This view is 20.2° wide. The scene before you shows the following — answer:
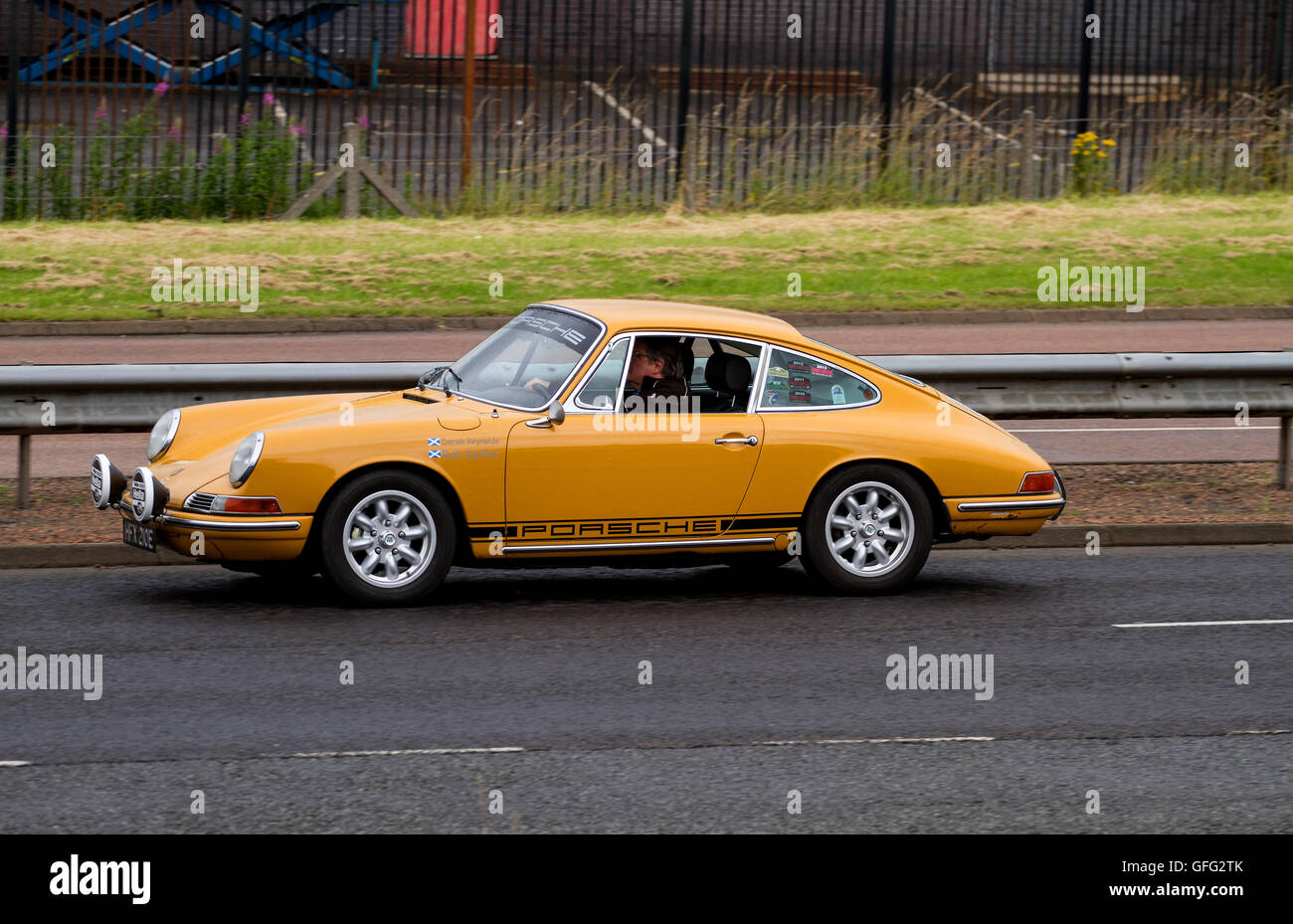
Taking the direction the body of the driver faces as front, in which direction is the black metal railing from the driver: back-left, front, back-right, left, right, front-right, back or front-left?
right

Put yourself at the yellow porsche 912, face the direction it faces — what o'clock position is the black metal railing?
The black metal railing is roughly at 3 o'clock from the yellow porsche 912.

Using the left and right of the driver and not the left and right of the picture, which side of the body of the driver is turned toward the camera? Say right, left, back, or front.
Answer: left

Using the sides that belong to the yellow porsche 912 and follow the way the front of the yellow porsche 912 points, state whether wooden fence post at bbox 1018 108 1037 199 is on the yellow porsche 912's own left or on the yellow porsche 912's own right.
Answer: on the yellow porsche 912's own right

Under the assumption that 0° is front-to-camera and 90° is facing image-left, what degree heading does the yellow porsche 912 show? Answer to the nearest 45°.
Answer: approximately 90°

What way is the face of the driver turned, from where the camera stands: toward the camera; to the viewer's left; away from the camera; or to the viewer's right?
to the viewer's left
